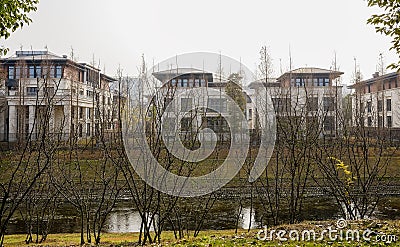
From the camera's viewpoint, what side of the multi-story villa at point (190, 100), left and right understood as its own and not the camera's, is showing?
front
